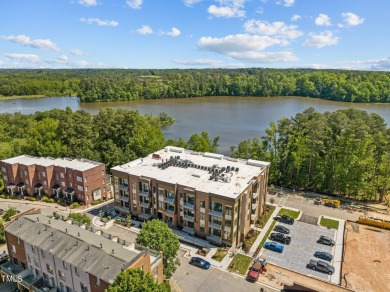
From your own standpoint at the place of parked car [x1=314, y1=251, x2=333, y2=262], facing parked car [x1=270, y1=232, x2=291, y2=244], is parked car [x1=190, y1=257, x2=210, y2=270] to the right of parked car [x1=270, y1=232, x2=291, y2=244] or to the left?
left

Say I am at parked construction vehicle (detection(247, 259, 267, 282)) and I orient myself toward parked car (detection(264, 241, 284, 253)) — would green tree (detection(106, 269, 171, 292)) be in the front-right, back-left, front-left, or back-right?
back-left

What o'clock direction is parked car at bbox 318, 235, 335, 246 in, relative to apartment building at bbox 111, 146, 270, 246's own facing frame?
The parked car is roughly at 8 o'clock from the apartment building.

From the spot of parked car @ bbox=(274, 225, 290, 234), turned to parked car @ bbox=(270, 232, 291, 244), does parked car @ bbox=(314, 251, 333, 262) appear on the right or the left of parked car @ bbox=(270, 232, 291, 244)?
left

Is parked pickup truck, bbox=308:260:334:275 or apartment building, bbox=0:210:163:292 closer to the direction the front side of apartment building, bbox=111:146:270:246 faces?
the apartment building

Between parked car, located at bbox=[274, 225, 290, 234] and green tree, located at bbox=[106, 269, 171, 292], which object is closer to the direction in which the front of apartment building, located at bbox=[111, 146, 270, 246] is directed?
the green tree

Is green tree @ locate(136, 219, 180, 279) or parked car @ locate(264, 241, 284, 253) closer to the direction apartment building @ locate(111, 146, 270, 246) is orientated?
the green tree

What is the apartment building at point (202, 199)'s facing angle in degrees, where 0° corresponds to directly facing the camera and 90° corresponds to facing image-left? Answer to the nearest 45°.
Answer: approximately 45°

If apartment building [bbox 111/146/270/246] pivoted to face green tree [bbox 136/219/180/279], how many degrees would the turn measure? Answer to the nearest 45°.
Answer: approximately 45° to its left

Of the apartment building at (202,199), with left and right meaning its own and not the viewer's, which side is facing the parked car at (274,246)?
left

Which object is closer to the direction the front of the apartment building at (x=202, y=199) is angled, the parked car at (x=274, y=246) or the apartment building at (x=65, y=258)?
the apartment building
